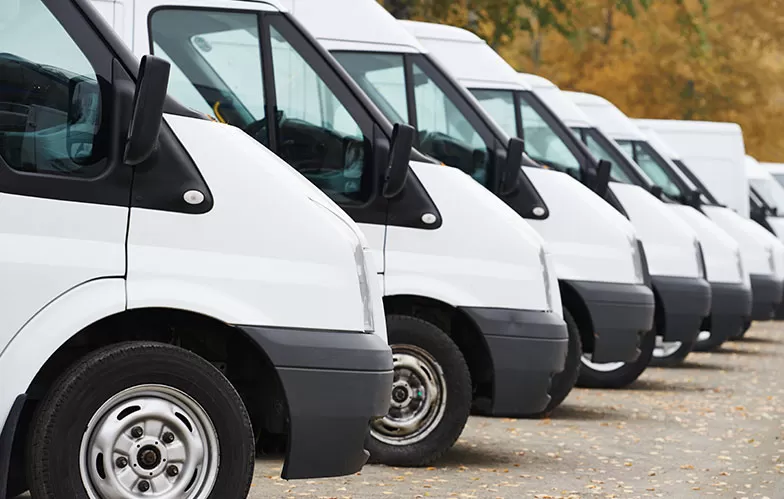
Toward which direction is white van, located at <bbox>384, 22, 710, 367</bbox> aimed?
to the viewer's right

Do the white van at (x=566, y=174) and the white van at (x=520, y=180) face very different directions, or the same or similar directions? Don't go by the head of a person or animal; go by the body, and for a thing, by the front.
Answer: same or similar directions

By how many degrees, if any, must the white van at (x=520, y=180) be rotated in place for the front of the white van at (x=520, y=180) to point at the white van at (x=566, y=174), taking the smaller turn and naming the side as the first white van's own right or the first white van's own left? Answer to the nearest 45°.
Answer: approximately 90° to the first white van's own left

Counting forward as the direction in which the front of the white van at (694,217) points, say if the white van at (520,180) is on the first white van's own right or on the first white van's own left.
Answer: on the first white van's own right

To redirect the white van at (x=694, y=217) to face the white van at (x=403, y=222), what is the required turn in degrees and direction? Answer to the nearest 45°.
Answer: approximately 90° to its right

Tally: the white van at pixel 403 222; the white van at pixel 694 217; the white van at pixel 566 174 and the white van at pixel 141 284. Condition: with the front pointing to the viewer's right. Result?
4

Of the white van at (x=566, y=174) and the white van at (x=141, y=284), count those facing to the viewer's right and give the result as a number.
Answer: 2

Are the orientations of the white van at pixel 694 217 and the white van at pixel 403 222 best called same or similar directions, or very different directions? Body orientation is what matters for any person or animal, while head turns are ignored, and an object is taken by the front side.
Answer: same or similar directions

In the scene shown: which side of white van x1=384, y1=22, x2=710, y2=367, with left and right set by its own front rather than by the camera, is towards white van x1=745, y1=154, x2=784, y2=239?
left

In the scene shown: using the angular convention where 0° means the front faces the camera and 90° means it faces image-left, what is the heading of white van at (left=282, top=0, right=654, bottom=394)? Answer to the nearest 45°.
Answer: approximately 270°
